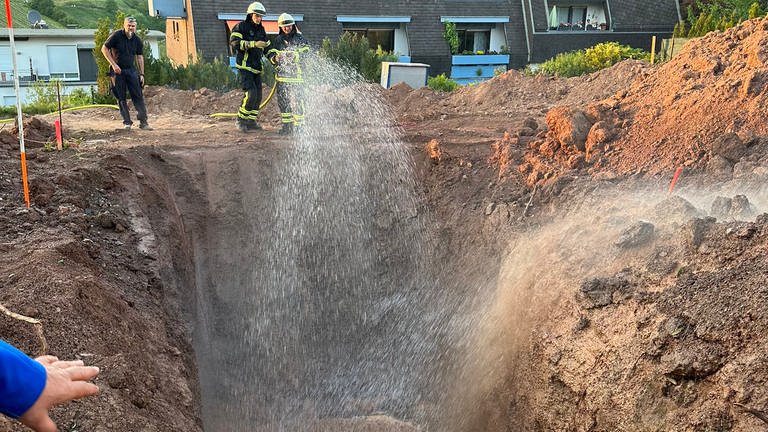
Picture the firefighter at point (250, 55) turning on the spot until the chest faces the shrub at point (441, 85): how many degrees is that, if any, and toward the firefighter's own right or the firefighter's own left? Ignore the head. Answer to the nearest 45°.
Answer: approximately 90° to the firefighter's own left

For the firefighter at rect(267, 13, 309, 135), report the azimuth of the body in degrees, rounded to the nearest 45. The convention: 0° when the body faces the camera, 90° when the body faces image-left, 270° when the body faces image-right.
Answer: approximately 0°

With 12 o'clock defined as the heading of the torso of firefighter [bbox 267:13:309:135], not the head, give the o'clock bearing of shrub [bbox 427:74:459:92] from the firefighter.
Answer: The shrub is roughly at 7 o'clock from the firefighter.

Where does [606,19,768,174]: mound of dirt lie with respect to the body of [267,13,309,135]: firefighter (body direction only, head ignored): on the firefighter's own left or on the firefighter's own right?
on the firefighter's own left

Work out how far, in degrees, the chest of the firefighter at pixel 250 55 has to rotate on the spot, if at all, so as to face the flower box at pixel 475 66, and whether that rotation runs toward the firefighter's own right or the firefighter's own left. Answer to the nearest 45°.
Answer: approximately 90° to the firefighter's own left

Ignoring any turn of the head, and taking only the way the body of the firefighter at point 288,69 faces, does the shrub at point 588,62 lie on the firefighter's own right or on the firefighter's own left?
on the firefighter's own left

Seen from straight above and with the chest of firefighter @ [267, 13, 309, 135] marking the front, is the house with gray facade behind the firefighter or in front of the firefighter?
behind

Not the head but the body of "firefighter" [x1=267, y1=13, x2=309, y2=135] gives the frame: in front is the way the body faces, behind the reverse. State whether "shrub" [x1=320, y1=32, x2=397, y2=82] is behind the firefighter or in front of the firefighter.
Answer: behind

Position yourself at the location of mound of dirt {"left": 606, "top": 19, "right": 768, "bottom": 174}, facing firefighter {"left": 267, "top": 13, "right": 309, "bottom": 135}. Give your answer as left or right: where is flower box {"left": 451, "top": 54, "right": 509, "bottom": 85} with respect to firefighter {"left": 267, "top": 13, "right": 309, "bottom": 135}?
right

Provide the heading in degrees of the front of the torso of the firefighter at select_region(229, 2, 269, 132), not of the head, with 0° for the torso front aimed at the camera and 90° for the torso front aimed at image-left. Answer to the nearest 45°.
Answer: approximately 315°

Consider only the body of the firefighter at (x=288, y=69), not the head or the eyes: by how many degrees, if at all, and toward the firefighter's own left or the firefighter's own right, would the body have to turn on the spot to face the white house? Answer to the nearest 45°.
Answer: approximately 135° to the firefighter's own right
